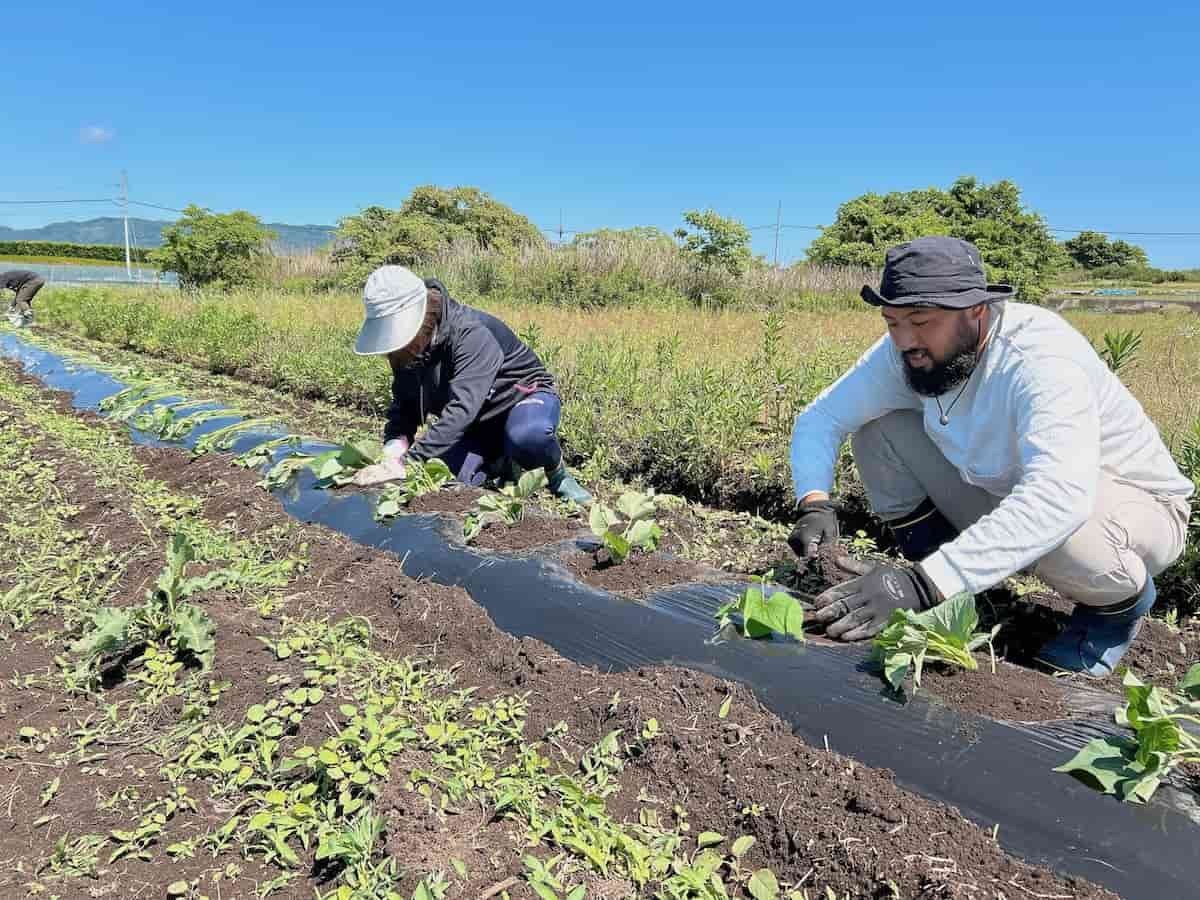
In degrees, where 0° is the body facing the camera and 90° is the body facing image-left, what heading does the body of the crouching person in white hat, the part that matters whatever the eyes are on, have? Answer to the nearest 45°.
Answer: approximately 45°

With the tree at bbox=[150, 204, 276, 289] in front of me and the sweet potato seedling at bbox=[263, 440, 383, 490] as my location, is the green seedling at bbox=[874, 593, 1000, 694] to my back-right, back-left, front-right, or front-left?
back-right

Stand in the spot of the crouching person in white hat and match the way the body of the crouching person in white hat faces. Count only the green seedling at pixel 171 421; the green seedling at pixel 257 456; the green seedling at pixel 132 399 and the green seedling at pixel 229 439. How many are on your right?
4

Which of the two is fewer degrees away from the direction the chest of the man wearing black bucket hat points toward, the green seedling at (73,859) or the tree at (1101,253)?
the green seedling

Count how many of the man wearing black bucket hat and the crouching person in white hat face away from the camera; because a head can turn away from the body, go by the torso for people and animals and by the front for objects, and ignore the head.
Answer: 0

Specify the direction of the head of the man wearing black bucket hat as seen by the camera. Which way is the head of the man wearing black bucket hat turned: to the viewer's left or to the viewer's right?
to the viewer's left

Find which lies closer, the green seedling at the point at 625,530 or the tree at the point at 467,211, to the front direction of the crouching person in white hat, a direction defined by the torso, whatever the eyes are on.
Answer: the green seedling

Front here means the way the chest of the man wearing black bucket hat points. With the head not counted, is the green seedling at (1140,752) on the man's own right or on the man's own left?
on the man's own left

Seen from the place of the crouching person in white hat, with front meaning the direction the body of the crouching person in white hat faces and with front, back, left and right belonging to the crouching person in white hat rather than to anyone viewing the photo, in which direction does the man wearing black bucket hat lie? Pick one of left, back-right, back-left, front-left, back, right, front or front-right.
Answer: left

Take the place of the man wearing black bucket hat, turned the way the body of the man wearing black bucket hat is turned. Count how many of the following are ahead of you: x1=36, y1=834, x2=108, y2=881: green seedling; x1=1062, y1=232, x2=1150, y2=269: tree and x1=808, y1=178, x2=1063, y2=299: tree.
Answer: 1

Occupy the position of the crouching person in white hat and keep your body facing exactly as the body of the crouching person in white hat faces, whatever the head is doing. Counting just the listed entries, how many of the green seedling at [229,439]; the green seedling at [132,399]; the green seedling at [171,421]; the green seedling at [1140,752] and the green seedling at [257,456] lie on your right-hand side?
4

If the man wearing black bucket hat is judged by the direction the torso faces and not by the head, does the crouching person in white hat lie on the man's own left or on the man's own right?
on the man's own right

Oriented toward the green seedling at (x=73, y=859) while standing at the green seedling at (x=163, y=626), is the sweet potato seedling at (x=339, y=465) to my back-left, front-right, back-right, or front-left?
back-left
